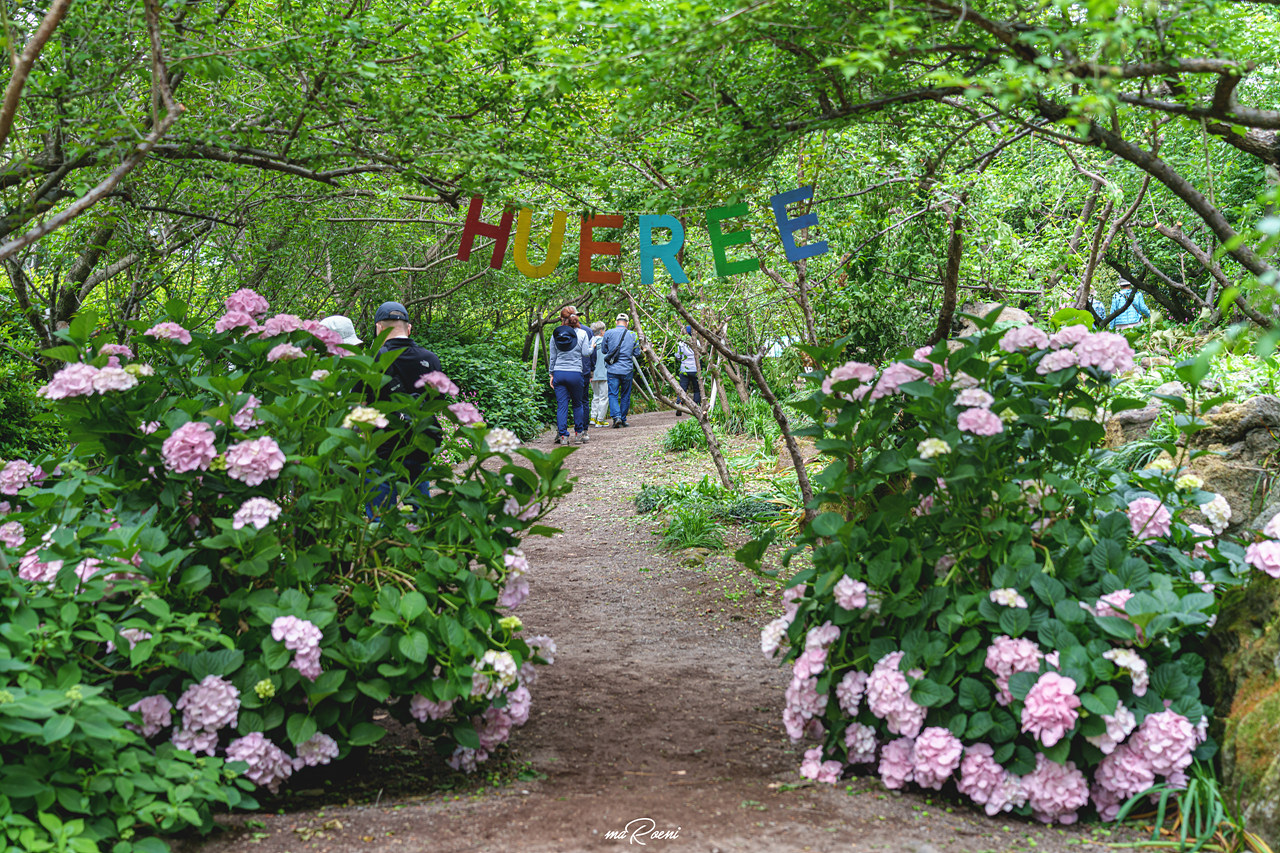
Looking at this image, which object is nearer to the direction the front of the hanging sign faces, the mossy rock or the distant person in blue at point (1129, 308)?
the mossy rock

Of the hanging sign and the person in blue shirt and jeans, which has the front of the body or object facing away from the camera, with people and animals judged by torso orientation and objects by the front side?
the person in blue shirt and jeans

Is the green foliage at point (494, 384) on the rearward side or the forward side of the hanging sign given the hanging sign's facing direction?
on the rearward side

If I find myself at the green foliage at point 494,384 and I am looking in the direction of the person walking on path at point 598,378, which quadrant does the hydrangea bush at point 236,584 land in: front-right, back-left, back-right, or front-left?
back-right

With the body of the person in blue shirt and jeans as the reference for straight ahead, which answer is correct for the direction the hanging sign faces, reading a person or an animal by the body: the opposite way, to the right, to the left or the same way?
the opposite way

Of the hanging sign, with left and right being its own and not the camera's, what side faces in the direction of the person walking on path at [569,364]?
back

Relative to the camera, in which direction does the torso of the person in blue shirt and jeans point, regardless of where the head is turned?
away from the camera

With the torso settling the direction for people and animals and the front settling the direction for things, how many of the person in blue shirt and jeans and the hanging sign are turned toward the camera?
1

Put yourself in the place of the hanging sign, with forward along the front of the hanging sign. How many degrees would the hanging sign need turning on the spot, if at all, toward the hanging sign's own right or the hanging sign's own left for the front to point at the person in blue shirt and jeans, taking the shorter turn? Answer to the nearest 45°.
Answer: approximately 180°

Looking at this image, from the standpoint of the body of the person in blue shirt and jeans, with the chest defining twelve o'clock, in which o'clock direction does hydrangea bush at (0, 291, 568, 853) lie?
The hydrangea bush is roughly at 6 o'clock from the person in blue shirt and jeans.

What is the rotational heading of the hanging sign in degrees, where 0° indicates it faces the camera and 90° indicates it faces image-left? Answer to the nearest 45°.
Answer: approximately 0°
